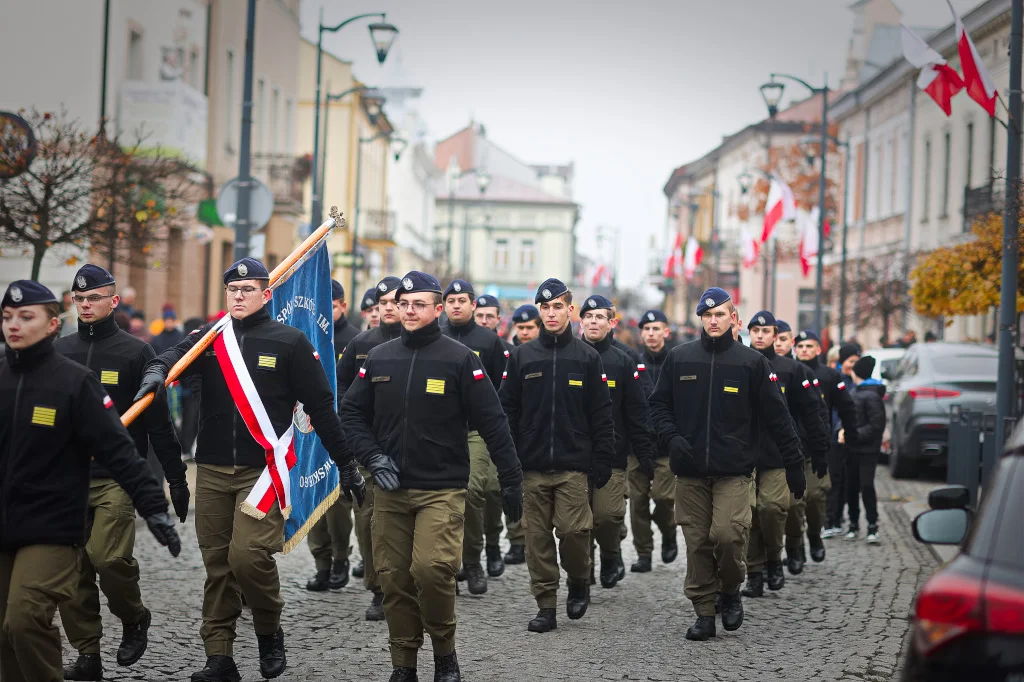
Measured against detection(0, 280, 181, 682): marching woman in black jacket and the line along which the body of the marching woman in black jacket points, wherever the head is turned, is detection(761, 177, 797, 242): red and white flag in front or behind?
behind

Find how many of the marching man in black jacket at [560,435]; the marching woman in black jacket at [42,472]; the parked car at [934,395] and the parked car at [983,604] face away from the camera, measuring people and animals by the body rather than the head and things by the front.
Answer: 2

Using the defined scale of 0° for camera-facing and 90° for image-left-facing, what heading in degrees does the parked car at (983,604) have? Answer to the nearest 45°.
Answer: approximately 180°

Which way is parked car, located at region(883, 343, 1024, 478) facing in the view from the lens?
facing away from the viewer

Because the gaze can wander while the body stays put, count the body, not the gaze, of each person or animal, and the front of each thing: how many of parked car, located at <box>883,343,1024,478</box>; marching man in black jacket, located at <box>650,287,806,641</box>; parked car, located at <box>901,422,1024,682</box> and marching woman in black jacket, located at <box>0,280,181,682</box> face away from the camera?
2

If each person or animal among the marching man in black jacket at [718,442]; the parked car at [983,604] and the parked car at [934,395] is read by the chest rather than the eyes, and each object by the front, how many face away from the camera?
2

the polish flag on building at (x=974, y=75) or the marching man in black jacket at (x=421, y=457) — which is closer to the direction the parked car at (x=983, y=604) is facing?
the polish flag on building

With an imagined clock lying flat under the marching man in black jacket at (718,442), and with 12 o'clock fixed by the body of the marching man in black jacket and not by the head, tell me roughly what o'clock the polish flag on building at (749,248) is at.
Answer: The polish flag on building is roughly at 6 o'clock from the marching man in black jacket.

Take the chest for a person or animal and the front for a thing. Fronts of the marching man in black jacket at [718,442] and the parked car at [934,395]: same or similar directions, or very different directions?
very different directions
